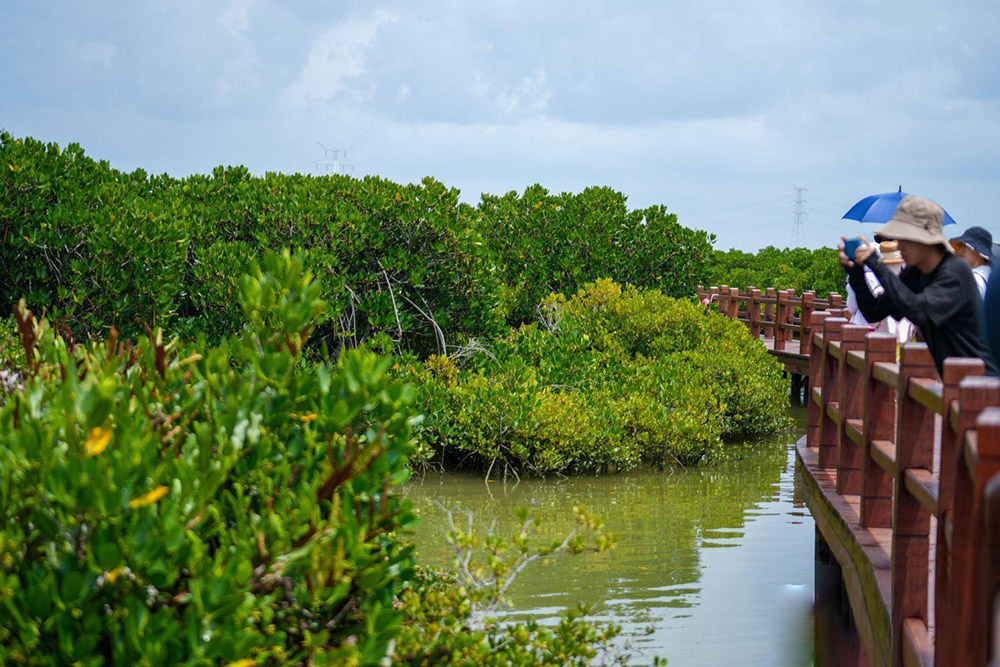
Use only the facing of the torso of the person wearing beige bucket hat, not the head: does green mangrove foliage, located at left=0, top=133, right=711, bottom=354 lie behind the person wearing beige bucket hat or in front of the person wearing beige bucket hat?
in front

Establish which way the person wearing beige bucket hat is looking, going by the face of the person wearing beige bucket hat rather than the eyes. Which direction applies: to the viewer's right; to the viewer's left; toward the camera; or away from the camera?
to the viewer's left

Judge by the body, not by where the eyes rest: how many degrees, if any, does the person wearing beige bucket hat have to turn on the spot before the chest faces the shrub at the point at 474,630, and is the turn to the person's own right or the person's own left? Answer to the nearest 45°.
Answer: approximately 45° to the person's own left

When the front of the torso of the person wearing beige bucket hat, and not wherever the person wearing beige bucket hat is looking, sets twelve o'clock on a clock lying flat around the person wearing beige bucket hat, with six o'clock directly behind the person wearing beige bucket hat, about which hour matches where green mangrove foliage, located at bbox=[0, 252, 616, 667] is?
The green mangrove foliage is roughly at 10 o'clock from the person wearing beige bucket hat.

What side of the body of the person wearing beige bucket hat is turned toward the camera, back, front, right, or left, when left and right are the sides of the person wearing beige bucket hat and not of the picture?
left

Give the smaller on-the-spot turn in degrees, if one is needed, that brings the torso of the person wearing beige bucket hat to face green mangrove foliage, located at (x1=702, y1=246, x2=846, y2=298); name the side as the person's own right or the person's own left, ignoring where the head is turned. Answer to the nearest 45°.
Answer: approximately 90° to the person's own right
